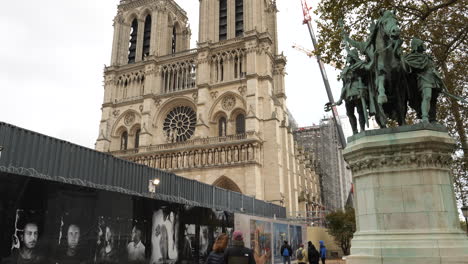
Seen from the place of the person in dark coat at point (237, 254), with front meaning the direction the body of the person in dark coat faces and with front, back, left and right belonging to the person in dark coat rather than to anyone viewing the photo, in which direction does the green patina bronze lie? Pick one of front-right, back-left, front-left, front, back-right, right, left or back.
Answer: front-right

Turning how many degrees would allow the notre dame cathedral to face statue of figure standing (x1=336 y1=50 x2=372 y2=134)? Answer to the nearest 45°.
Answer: approximately 45° to its left

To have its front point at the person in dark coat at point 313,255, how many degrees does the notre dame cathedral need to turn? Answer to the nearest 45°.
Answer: approximately 45° to its left

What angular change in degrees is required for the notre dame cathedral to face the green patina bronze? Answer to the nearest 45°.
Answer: approximately 45° to its left

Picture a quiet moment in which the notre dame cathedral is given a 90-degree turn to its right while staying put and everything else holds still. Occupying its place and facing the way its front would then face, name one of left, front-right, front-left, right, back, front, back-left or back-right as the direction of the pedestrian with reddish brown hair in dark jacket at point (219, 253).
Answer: back-left

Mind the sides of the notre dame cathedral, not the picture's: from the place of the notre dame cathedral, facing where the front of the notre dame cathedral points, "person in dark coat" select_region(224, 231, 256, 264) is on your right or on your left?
on your left

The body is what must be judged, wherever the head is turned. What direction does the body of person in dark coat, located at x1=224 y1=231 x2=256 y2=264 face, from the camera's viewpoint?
away from the camera

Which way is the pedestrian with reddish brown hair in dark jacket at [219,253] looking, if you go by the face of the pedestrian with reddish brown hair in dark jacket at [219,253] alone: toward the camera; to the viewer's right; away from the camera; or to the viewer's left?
away from the camera

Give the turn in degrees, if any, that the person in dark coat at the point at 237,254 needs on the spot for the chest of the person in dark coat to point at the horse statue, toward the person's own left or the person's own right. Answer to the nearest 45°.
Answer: approximately 45° to the person's own right

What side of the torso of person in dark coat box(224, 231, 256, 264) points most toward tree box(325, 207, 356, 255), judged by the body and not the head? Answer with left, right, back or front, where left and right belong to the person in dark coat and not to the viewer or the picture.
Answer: front

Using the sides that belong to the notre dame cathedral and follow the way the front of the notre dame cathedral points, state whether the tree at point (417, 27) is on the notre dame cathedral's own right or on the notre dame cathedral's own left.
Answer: on the notre dame cathedral's own left

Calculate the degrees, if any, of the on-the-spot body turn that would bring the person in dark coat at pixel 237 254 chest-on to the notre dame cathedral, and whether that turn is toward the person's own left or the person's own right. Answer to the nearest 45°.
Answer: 0° — they already face it

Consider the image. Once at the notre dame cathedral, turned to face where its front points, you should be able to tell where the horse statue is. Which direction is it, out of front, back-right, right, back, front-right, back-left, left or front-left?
front-left

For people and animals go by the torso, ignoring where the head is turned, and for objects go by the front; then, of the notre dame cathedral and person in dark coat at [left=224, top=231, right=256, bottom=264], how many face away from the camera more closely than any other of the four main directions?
1

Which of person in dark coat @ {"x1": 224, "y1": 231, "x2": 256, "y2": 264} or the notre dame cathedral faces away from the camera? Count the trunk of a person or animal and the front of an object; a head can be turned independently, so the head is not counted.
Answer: the person in dark coat
